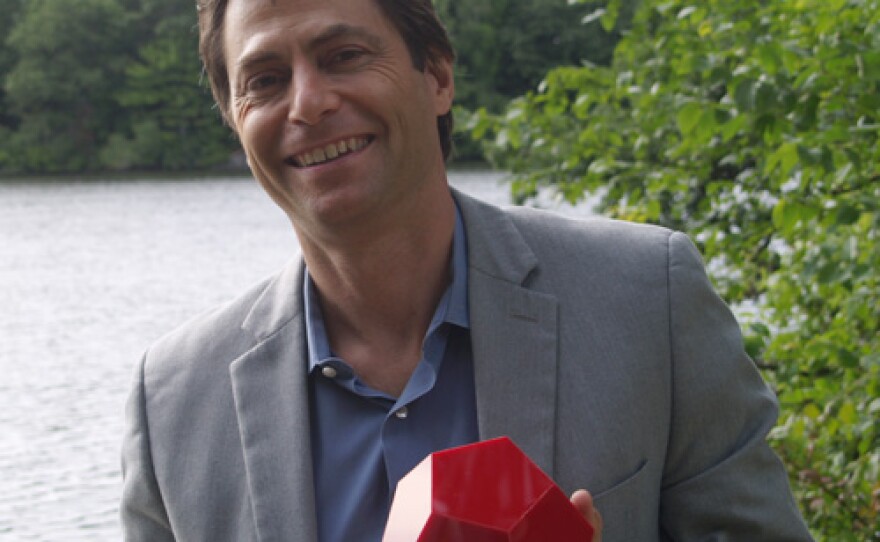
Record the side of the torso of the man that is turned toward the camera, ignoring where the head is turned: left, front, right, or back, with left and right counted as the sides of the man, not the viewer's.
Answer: front
